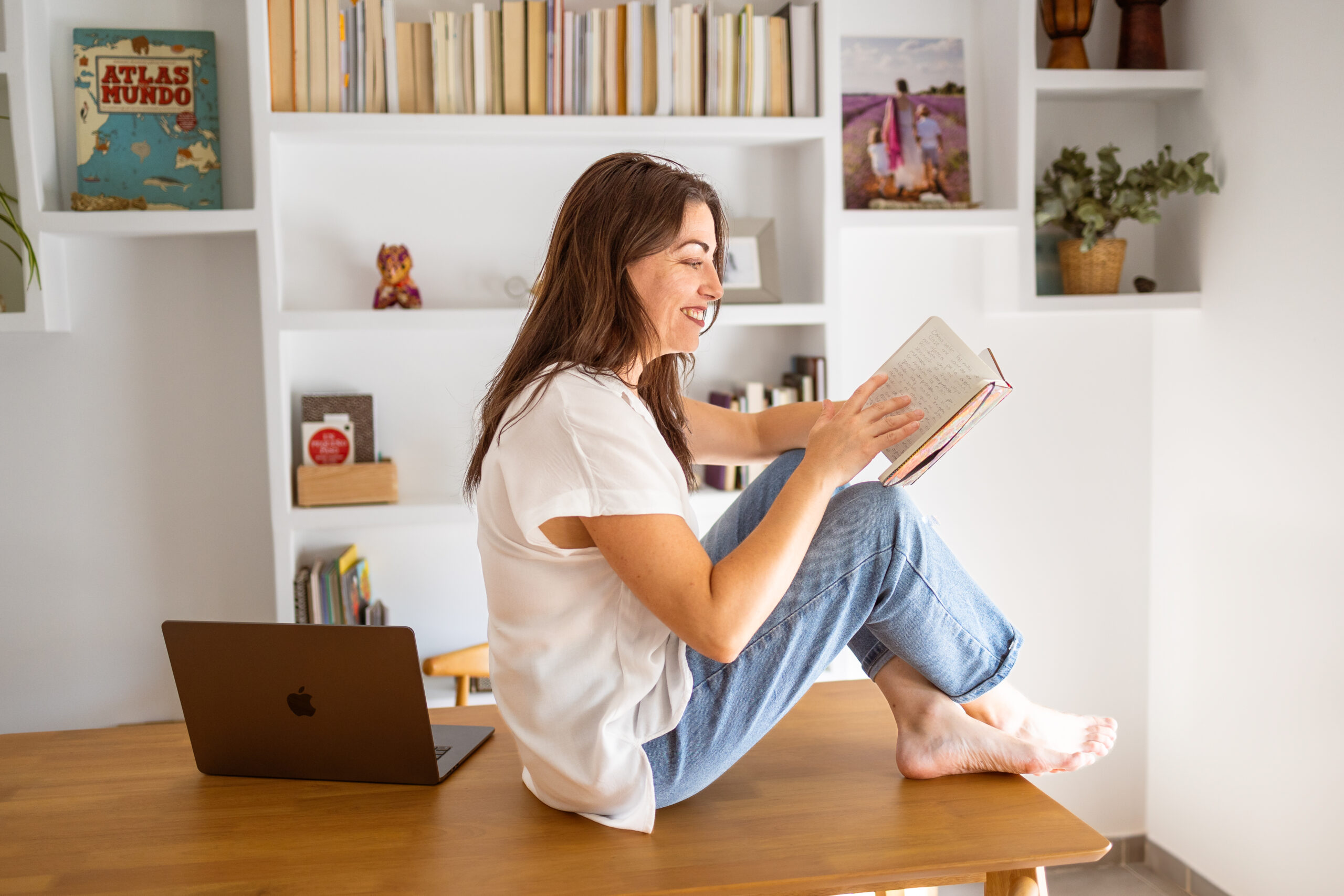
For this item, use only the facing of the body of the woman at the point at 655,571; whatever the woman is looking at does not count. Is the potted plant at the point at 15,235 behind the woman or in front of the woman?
behind

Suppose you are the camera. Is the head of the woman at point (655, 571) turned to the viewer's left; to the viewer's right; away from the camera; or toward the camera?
to the viewer's right

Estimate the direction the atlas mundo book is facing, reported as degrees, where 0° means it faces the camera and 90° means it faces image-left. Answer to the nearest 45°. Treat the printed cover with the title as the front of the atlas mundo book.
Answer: approximately 0°

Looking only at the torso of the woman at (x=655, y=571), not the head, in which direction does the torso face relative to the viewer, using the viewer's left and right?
facing to the right of the viewer

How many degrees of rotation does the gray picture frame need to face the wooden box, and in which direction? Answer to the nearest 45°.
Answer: approximately 90° to its right

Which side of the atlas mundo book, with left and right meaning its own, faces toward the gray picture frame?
left

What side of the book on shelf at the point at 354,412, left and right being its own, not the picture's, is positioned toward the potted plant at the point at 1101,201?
left

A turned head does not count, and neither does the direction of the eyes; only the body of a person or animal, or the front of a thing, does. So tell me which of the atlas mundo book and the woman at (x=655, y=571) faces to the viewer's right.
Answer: the woman
